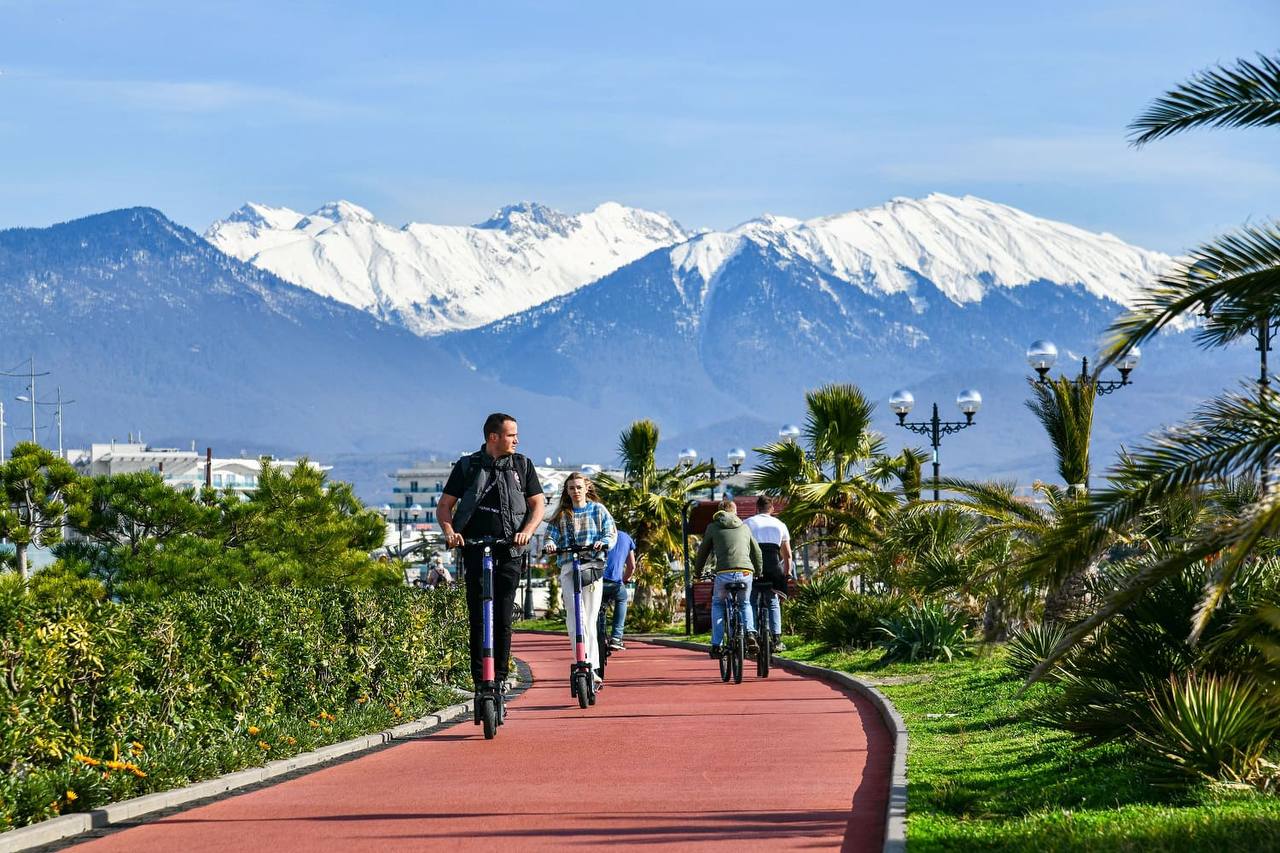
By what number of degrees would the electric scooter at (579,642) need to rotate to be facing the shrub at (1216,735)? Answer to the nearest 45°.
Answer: approximately 45° to its left

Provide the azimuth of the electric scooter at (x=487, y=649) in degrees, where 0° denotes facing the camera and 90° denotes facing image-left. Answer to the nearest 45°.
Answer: approximately 0°

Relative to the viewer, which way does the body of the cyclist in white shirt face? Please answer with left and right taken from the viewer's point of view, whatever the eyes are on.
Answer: facing away from the viewer

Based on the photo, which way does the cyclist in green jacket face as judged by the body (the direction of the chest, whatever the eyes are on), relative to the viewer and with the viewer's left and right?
facing away from the viewer

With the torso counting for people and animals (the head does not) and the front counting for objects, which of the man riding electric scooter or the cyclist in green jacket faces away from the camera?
the cyclist in green jacket

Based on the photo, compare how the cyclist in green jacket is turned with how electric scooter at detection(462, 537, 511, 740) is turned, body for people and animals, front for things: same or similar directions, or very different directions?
very different directions

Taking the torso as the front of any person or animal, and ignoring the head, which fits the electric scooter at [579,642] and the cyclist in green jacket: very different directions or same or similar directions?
very different directions

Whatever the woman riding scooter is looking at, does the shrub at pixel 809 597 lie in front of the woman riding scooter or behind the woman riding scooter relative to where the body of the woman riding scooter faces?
behind

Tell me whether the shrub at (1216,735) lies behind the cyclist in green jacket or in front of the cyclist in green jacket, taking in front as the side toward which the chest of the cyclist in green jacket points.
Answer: behind

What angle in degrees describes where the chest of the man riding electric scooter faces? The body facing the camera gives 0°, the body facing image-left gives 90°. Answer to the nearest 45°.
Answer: approximately 0°

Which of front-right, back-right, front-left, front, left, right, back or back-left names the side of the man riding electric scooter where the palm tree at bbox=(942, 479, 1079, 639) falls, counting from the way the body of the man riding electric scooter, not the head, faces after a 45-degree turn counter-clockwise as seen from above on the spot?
left

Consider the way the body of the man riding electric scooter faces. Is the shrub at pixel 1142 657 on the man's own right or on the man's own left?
on the man's own left
